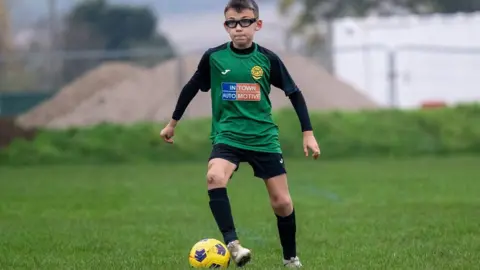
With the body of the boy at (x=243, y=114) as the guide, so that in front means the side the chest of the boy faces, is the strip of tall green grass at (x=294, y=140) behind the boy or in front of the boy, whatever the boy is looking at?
behind

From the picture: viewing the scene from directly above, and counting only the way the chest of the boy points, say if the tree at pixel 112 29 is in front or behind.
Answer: behind

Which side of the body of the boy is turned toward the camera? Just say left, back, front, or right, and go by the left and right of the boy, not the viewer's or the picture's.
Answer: front

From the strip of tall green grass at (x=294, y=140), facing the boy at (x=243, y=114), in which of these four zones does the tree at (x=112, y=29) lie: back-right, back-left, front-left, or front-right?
back-right

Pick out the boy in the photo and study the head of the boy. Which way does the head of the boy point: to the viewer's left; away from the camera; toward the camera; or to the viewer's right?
toward the camera
